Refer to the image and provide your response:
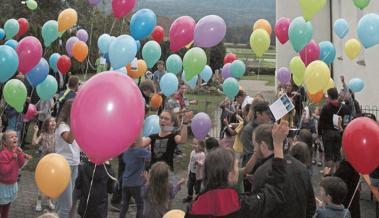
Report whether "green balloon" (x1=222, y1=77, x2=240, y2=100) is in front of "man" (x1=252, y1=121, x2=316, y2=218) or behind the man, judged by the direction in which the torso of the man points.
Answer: in front

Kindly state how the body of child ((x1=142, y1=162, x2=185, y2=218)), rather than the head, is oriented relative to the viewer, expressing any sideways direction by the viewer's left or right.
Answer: facing away from the viewer

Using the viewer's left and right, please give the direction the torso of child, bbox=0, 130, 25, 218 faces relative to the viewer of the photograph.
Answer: facing the viewer and to the right of the viewer

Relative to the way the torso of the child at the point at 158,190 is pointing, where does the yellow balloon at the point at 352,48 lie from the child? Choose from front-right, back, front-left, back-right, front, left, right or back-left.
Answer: front-right

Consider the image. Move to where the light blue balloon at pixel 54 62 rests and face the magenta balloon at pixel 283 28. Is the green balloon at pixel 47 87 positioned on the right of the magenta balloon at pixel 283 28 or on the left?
right

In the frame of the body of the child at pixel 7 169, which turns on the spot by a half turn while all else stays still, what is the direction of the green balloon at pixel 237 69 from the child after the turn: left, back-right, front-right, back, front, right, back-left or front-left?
right

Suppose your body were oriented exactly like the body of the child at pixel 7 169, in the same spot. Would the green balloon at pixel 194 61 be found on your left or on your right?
on your left

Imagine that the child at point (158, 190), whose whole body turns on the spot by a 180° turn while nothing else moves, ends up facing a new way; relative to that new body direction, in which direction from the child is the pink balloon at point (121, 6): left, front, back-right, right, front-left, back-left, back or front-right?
back

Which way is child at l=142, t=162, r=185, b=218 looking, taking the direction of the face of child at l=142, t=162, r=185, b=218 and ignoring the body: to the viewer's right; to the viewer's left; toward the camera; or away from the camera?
away from the camera
